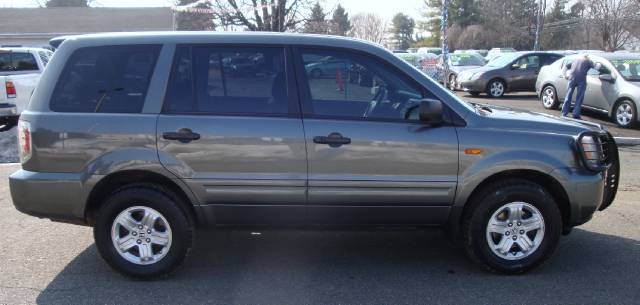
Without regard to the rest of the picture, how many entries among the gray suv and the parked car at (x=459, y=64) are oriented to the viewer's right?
1

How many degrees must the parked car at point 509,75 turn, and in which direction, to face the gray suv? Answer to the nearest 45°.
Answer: approximately 45° to its left

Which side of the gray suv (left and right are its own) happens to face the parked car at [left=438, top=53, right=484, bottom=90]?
left

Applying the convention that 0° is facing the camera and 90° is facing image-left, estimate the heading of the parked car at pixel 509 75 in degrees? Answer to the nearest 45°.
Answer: approximately 45°

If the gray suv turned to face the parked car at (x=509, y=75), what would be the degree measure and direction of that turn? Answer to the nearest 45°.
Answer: approximately 45° to its left

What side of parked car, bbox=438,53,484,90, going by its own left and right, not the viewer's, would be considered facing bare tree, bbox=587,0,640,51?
left

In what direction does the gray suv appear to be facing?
to the viewer's right

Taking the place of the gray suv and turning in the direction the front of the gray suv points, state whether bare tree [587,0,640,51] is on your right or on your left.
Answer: on your left
